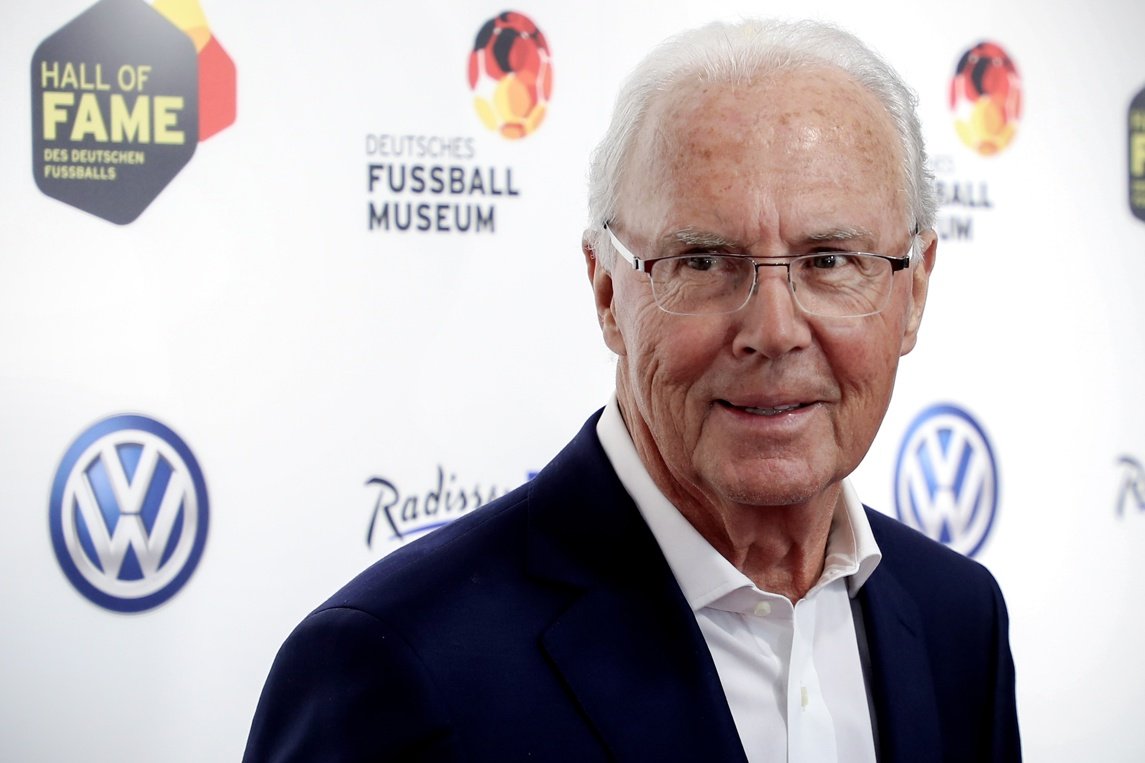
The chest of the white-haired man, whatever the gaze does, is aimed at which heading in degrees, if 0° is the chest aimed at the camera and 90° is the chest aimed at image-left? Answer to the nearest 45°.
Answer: approximately 315°
